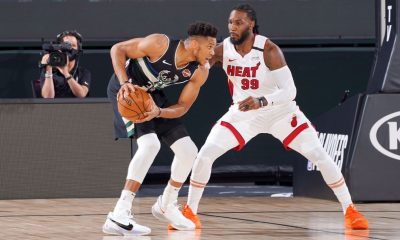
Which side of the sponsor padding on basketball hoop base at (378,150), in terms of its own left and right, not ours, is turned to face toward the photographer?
right

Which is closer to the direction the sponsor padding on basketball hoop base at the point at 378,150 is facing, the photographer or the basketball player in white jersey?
the basketball player in white jersey

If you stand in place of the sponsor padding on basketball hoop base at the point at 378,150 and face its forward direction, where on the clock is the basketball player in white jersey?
The basketball player in white jersey is roughly at 1 o'clock from the sponsor padding on basketball hoop base.

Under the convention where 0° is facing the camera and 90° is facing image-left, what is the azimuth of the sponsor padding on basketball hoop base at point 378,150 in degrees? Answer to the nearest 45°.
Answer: approximately 0°
